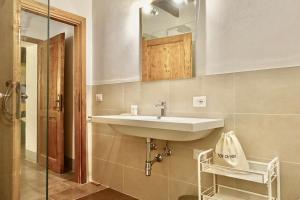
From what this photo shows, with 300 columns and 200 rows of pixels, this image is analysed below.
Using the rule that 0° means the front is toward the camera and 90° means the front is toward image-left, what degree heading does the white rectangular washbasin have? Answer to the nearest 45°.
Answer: approximately 45°

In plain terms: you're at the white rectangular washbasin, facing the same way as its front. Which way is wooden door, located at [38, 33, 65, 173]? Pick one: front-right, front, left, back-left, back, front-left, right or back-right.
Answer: right

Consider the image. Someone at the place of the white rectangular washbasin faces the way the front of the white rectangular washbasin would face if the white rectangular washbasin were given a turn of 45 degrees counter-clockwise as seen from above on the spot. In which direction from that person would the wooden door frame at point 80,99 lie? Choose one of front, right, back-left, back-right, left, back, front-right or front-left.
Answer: back-right
